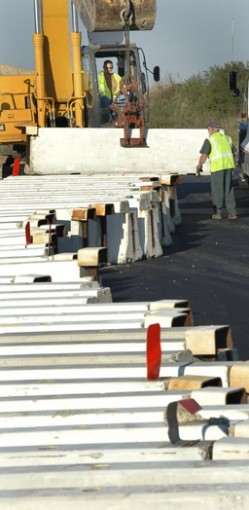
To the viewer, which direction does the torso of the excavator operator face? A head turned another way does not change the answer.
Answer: toward the camera

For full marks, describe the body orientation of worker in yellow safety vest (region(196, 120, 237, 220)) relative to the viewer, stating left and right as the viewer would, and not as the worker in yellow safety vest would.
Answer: facing away from the viewer and to the left of the viewer

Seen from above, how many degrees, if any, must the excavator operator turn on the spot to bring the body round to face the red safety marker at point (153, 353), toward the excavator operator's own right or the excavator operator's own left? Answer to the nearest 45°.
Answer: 0° — they already face it

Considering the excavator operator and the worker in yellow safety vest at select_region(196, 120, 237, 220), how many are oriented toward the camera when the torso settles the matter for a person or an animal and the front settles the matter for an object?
1

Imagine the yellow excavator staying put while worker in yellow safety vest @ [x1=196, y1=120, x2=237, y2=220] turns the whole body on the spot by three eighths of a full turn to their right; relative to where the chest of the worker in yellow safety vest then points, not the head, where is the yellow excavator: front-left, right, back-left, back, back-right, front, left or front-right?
back-left

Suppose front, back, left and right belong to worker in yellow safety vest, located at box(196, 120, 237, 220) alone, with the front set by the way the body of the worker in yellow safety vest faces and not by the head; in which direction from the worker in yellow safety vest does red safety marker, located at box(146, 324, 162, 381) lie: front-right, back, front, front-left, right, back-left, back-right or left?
back-left

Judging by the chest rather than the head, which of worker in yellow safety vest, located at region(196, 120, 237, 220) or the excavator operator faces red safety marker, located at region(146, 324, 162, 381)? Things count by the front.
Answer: the excavator operator

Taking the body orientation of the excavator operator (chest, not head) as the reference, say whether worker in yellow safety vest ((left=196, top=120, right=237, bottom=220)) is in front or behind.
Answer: in front

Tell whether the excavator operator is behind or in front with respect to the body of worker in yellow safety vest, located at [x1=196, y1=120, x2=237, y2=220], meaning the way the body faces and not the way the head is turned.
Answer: in front
